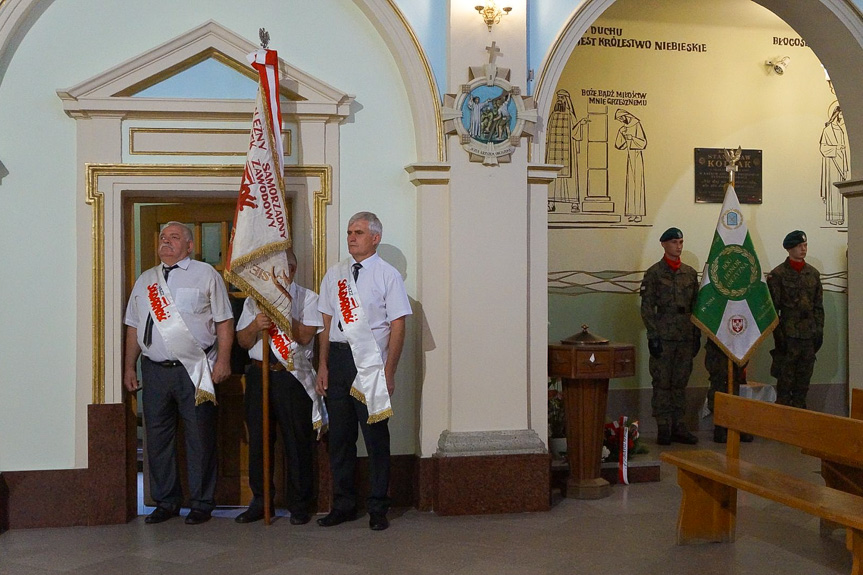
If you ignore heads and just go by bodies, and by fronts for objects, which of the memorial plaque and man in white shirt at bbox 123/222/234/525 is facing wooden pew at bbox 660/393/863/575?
the memorial plaque

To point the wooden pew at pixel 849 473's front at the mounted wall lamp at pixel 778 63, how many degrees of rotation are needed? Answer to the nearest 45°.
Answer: approximately 135° to its right

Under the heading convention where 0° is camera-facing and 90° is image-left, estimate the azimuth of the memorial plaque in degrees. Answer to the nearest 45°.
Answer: approximately 0°

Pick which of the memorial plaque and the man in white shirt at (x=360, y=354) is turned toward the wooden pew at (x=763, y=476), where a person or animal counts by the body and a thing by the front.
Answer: the memorial plaque

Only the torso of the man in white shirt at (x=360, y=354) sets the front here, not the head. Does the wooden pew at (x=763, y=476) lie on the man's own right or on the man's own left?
on the man's own left

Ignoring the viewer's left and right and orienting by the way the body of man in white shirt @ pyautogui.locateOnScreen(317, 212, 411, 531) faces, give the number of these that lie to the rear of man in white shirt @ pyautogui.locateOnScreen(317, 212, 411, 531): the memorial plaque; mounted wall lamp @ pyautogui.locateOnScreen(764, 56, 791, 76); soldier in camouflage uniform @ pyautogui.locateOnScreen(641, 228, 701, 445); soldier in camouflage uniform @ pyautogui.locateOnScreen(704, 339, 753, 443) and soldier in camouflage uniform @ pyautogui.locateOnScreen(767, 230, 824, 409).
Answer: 5

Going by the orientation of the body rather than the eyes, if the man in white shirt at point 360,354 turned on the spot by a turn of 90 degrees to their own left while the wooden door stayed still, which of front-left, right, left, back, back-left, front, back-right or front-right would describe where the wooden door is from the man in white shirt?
back

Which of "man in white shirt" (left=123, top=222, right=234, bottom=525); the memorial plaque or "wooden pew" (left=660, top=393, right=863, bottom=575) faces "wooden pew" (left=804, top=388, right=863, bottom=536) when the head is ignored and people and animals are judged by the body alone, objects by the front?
the memorial plaque

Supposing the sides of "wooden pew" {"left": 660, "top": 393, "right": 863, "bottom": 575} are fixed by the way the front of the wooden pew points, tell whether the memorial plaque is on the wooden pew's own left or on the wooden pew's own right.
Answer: on the wooden pew's own right

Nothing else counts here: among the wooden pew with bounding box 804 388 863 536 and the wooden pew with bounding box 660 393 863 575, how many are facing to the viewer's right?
0

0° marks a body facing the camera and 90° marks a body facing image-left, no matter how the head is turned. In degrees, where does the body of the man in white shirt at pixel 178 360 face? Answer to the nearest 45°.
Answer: approximately 45°
